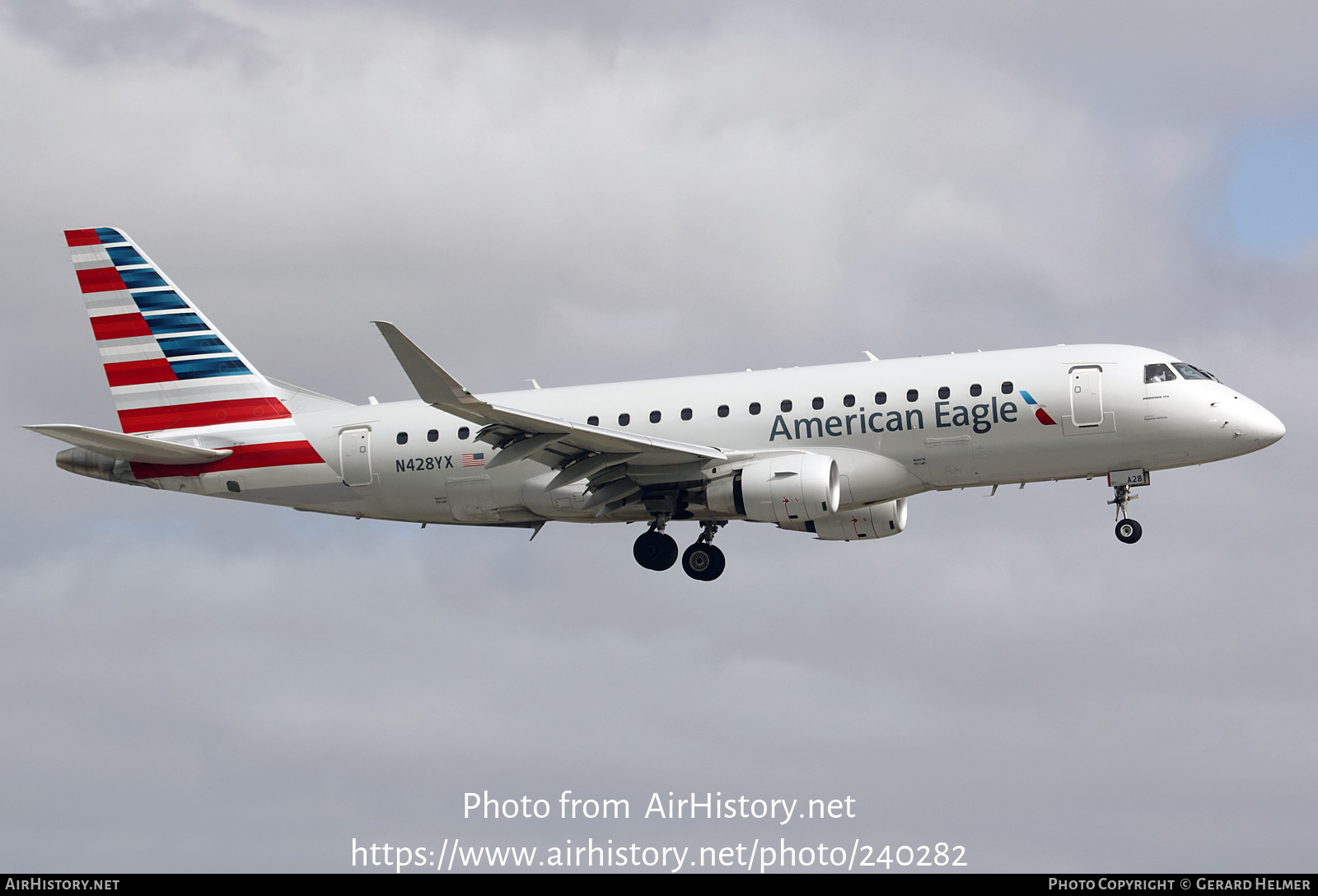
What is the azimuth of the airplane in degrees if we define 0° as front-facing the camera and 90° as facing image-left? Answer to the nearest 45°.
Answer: approximately 270°
